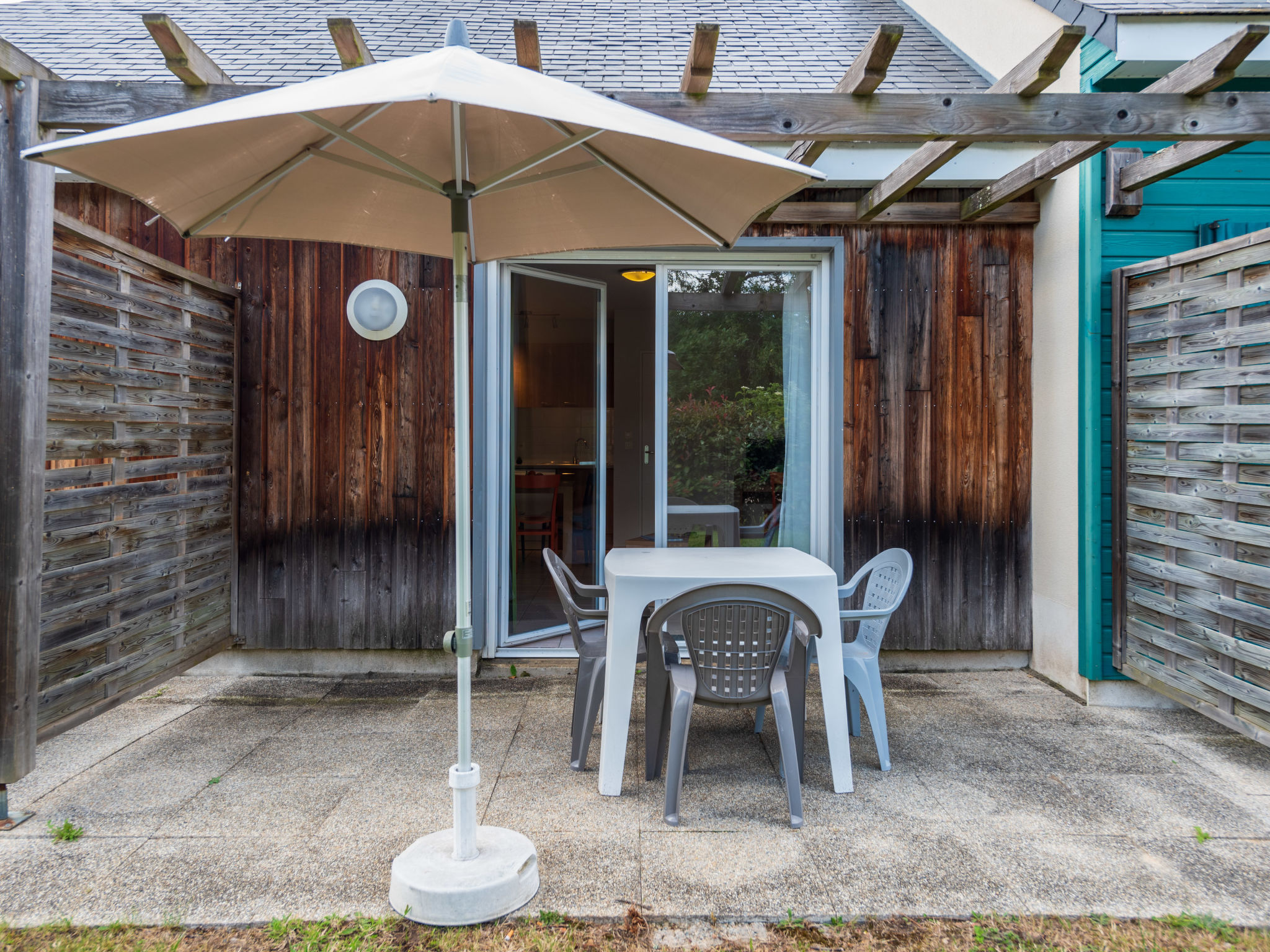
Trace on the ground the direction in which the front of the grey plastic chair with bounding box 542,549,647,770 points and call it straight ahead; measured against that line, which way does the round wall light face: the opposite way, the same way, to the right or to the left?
to the right

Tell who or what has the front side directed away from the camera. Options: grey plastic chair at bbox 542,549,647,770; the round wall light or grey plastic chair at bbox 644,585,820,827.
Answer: grey plastic chair at bbox 644,585,820,827

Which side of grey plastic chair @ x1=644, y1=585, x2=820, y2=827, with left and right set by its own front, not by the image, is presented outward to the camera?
back

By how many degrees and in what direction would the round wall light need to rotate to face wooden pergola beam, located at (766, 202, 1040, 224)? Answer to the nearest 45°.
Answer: approximately 90° to its left

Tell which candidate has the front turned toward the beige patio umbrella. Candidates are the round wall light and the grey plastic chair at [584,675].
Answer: the round wall light

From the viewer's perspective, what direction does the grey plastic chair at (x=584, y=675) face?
to the viewer's right

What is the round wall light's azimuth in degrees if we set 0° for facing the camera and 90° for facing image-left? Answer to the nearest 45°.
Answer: approximately 0°
